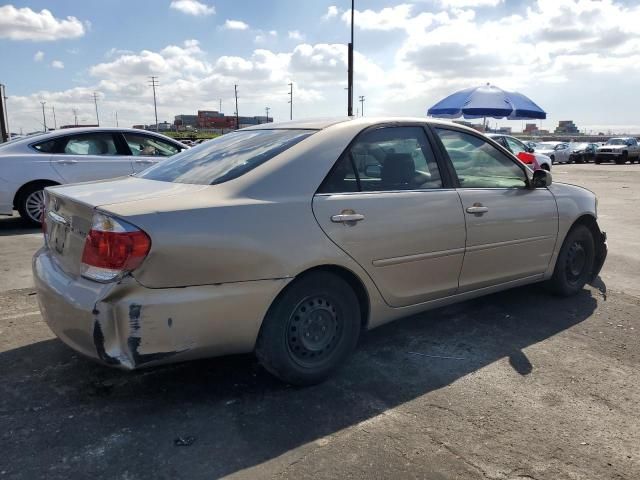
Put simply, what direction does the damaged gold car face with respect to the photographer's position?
facing away from the viewer and to the right of the viewer

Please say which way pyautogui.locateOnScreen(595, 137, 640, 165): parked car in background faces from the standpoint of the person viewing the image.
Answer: facing the viewer and to the left of the viewer

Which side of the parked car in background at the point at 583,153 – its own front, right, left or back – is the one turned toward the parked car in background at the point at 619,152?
left

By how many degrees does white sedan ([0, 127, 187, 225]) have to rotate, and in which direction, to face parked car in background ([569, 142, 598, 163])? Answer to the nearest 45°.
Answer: approximately 45° to its left

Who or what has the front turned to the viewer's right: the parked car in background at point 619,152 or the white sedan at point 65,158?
the white sedan

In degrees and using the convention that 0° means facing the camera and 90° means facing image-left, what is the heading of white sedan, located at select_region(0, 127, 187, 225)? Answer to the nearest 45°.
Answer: approximately 270°

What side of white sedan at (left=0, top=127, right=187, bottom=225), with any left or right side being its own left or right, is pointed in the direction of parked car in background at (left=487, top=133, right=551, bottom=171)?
front

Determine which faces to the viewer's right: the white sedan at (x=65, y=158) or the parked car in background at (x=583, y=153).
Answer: the white sedan

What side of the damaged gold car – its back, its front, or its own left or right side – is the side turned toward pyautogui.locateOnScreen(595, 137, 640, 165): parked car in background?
front
